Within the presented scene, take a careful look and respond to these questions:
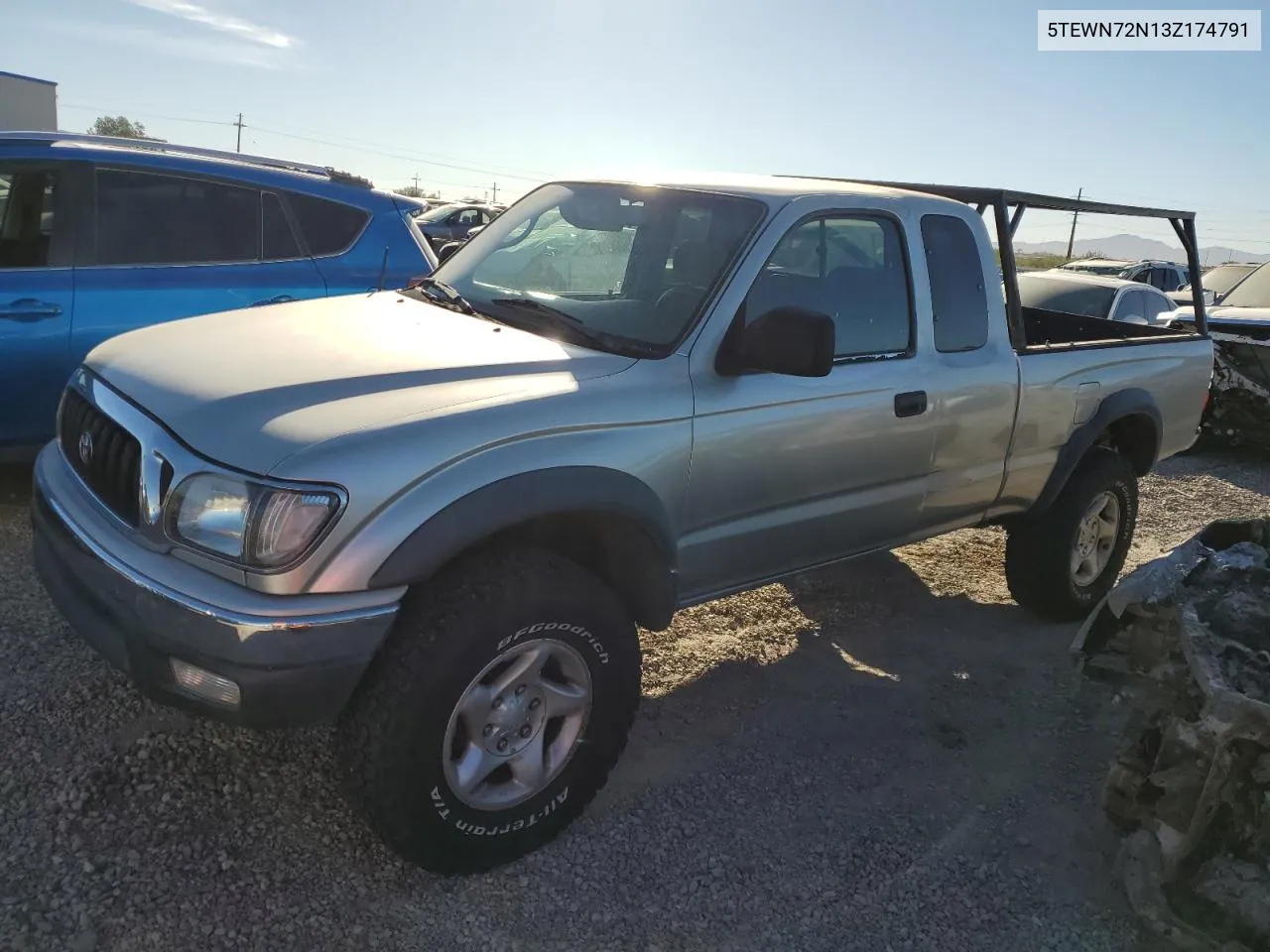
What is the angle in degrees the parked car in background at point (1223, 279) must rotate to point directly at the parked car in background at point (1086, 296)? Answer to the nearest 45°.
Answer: approximately 45° to its left

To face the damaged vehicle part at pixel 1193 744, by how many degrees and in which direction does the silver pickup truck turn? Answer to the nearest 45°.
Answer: approximately 135° to its left

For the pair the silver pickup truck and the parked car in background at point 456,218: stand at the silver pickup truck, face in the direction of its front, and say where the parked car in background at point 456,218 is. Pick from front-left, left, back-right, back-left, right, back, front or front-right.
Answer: back-right

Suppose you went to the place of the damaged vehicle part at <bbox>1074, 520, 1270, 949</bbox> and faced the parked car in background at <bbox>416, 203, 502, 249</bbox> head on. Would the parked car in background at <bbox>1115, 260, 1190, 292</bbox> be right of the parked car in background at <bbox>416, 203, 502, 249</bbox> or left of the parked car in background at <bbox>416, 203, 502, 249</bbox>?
right

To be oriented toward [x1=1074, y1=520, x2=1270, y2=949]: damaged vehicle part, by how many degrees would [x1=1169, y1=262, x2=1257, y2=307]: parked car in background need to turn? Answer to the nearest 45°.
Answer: approximately 45° to its left

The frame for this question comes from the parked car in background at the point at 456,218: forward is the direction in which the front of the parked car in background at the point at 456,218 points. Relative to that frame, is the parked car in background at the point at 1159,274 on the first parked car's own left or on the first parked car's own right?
on the first parked car's own left

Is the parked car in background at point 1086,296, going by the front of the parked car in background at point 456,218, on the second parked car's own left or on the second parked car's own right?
on the second parked car's own left

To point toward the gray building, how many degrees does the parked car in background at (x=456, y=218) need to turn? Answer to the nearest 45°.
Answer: approximately 90° to its right

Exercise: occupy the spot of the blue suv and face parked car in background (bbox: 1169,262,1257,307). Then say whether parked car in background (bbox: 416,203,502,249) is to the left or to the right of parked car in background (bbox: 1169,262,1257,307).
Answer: left

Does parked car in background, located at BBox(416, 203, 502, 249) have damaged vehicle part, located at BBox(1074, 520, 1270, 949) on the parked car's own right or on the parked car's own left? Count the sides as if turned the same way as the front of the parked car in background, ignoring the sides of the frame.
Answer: on the parked car's own left

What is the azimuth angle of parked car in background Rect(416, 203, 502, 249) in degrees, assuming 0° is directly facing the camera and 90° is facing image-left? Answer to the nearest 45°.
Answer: approximately 45°

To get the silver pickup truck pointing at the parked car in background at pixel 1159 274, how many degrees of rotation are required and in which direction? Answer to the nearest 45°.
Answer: approximately 180°
